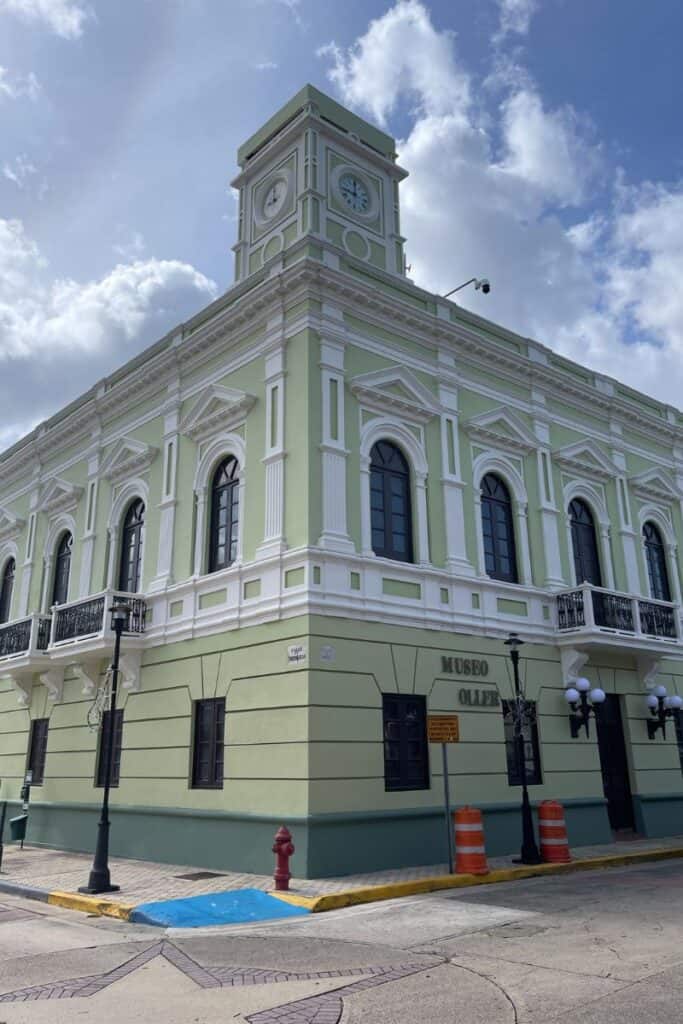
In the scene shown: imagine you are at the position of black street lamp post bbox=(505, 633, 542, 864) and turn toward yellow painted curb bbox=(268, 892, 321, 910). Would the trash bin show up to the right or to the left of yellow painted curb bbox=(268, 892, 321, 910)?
right

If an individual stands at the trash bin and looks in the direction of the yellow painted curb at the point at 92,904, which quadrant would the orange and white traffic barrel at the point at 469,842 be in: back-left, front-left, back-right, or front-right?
front-left
